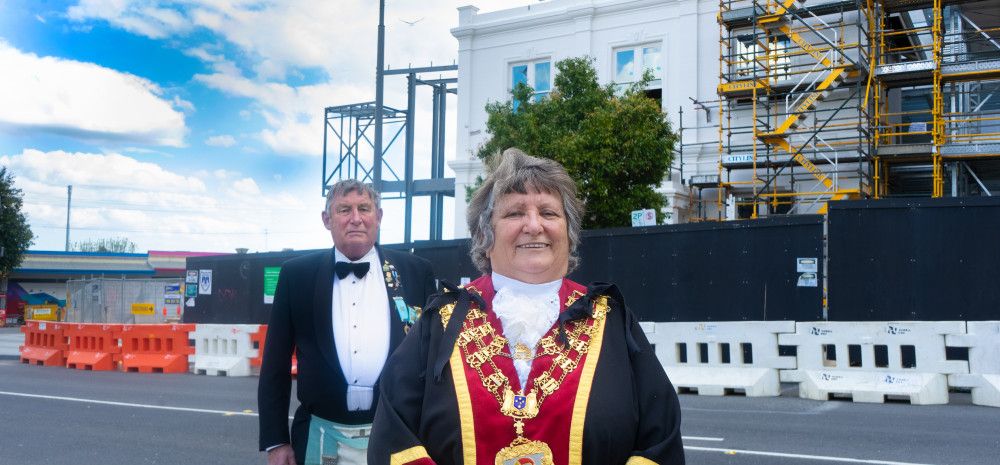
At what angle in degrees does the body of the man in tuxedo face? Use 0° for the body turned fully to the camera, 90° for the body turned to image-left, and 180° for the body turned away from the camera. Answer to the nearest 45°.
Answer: approximately 0°

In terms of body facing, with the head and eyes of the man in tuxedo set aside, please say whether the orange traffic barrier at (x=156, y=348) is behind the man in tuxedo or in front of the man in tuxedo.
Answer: behind

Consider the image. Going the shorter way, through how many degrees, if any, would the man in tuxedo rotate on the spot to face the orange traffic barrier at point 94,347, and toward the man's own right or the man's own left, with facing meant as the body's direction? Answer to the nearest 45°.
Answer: approximately 180°

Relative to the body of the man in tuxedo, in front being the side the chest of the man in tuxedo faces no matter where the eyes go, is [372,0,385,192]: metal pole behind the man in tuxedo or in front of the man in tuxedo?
behind

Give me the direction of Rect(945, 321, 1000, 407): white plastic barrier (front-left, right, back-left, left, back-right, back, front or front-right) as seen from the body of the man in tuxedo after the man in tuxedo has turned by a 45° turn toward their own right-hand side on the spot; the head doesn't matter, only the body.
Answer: back

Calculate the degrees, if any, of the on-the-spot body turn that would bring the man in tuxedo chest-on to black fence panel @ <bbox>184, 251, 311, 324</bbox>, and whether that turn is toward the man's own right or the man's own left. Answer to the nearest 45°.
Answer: approximately 180°

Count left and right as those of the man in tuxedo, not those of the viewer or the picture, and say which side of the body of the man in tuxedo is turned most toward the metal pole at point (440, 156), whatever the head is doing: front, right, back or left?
back

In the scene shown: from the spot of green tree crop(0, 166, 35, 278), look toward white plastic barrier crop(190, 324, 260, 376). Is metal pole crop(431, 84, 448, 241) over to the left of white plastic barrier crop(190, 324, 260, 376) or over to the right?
left

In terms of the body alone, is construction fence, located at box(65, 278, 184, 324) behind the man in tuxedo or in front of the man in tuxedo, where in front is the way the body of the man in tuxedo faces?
behind

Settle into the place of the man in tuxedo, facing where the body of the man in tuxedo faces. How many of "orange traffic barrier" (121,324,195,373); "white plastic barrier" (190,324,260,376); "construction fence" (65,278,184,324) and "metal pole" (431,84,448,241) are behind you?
4

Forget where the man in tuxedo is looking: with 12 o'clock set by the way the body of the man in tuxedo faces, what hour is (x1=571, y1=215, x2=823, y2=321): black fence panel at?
The black fence panel is roughly at 7 o'clock from the man in tuxedo.

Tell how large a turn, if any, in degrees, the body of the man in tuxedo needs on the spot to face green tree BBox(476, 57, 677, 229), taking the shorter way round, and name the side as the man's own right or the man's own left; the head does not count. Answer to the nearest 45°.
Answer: approximately 180°

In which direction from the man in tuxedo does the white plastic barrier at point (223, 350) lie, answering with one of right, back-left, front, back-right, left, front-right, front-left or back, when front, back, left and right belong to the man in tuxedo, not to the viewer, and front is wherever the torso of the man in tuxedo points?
back
